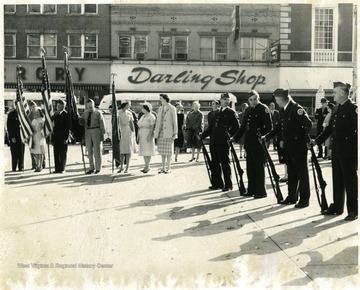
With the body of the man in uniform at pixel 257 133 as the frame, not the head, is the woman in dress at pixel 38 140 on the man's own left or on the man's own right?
on the man's own right

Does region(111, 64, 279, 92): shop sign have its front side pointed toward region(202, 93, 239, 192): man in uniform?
yes

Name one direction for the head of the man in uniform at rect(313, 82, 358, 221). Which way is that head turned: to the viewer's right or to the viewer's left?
to the viewer's left

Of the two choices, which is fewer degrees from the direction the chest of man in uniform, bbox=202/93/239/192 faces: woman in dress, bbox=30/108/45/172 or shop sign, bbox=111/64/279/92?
the woman in dress

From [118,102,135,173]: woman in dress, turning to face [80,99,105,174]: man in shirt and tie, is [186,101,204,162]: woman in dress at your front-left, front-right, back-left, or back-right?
back-right

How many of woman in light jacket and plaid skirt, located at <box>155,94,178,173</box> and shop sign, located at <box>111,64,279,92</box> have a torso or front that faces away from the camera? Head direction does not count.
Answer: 0

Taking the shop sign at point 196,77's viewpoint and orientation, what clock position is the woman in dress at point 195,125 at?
The woman in dress is roughly at 12 o'clock from the shop sign.
